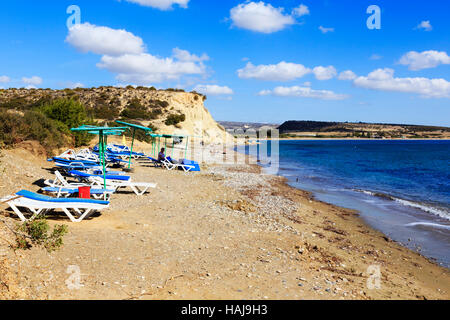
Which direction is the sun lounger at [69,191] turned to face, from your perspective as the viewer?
facing to the right of the viewer

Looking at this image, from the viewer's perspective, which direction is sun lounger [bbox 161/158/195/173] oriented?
to the viewer's right

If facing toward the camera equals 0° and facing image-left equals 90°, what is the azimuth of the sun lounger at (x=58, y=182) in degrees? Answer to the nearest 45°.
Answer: approximately 270°

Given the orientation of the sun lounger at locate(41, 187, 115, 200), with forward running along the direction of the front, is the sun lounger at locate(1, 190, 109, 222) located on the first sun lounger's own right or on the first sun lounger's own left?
on the first sun lounger's own right

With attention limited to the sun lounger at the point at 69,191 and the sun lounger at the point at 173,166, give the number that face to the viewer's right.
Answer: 2

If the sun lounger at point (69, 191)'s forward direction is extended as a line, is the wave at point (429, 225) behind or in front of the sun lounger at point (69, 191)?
in front

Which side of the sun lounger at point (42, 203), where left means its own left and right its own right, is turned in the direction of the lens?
right
